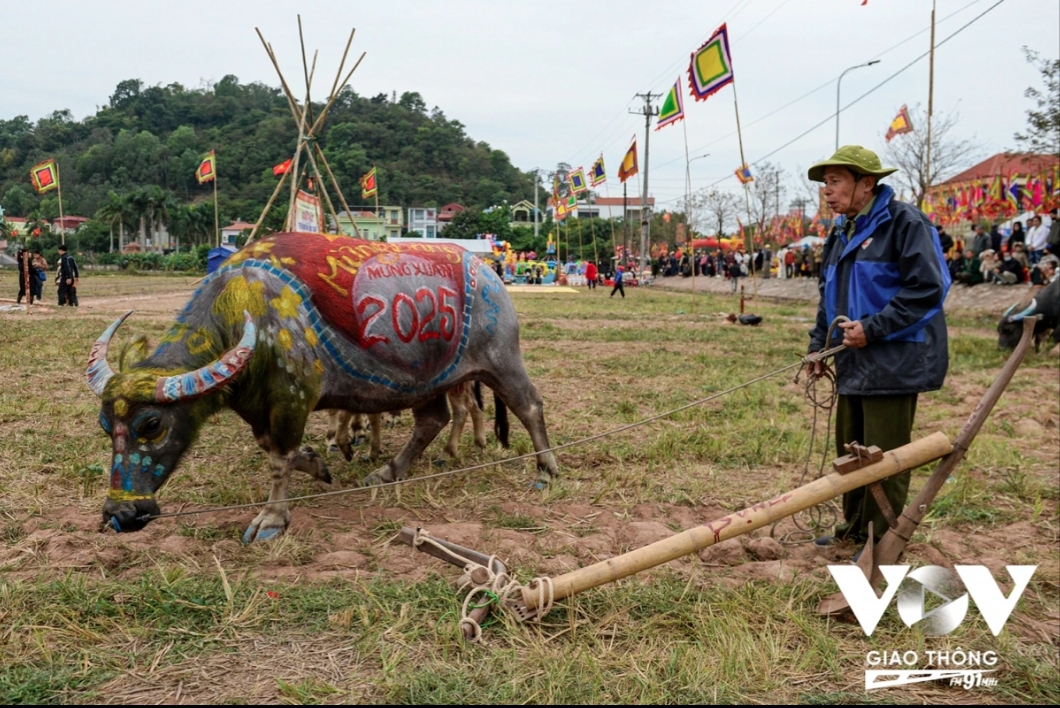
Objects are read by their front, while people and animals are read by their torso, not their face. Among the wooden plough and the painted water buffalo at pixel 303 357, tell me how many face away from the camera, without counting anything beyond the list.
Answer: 0

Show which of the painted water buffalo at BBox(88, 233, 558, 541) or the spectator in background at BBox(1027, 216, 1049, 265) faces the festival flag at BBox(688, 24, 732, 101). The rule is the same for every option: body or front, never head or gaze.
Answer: the spectator in background

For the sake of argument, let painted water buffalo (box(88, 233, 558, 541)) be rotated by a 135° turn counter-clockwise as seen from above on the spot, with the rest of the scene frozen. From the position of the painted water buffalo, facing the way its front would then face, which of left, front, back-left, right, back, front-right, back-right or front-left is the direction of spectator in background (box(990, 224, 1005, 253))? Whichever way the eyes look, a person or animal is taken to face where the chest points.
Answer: front-left

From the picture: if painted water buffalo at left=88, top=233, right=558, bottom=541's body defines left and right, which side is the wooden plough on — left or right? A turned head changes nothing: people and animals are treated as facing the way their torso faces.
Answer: on its left

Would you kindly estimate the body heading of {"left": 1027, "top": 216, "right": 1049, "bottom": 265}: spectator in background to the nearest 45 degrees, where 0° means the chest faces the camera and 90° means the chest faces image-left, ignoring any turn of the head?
approximately 45°

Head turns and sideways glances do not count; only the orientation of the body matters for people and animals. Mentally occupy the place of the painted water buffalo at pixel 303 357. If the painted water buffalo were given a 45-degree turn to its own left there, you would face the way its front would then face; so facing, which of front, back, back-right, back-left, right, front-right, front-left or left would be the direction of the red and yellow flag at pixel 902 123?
back-left

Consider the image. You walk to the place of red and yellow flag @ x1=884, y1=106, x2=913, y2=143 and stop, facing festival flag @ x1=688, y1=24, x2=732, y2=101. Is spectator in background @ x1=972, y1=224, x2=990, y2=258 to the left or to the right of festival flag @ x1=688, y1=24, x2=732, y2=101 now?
left

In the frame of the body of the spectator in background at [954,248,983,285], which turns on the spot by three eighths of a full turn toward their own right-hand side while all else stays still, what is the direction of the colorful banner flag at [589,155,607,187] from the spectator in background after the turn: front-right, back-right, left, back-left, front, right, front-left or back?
front-left

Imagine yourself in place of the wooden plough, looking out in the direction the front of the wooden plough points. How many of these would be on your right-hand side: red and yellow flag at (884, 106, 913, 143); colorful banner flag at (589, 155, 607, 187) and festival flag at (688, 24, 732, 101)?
3

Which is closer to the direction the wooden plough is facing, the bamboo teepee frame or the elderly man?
the bamboo teepee frame

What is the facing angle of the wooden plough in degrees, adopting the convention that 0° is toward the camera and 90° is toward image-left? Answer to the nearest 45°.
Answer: approximately 90°

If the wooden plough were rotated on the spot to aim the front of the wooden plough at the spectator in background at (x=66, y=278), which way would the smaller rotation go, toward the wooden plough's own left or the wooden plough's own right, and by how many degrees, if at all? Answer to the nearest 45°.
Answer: approximately 45° to the wooden plough's own right

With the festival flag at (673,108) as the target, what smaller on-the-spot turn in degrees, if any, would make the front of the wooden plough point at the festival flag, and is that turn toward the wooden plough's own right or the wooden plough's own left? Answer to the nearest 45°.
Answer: approximately 90° to the wooden plough's own right
